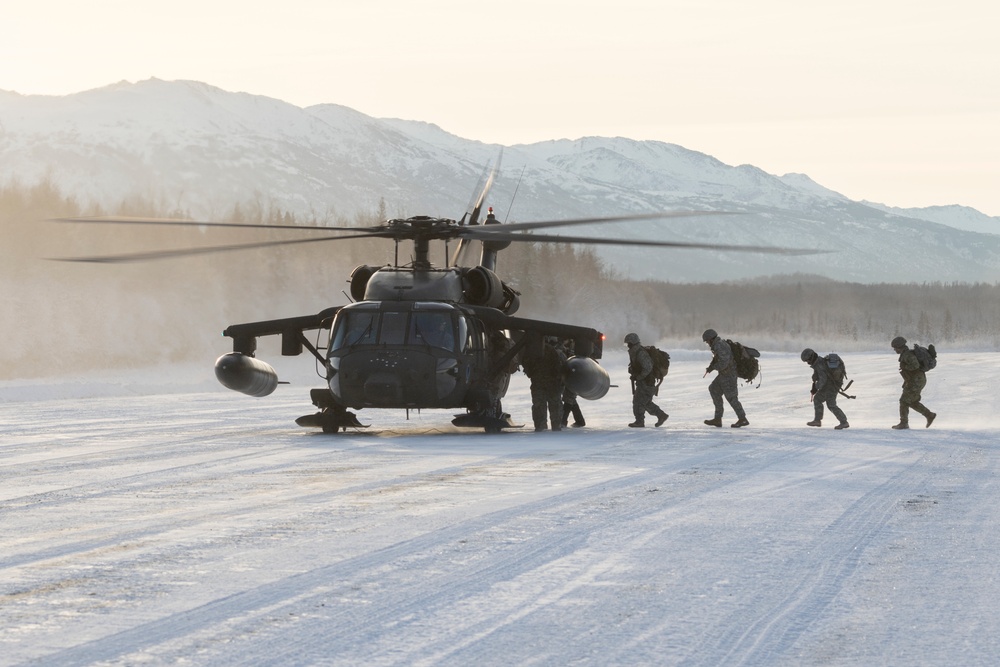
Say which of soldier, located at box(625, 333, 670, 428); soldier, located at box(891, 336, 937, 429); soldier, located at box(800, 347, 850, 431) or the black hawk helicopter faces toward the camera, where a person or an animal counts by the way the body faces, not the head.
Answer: the black hawk helicopter

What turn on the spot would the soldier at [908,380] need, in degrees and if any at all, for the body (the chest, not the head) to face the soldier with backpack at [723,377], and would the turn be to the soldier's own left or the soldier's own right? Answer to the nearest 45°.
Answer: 0° — they already face them

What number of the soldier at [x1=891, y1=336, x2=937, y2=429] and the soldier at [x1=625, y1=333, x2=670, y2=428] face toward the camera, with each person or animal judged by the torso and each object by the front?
0

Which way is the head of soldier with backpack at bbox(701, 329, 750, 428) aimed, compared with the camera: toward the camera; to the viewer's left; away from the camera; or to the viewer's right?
to the viewer's left

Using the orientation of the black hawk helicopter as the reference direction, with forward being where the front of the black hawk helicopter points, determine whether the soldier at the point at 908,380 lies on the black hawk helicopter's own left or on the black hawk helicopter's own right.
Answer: on the black hawk helicopter's own left

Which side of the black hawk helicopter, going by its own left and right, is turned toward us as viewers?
front

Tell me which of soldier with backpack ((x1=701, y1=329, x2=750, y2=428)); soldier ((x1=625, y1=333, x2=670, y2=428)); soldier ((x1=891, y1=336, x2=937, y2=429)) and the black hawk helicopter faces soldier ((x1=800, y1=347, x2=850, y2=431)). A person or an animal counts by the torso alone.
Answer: soldier ((x1=891, y1=336, x2=937, y2=429))

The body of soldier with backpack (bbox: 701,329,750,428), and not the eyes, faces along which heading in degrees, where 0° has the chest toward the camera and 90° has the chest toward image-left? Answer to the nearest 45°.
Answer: approximately 90°

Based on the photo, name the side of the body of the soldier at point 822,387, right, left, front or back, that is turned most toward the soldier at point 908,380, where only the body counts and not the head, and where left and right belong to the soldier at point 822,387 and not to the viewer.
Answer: back

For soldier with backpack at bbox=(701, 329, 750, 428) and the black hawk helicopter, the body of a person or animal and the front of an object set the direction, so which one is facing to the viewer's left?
the soldier with backpack

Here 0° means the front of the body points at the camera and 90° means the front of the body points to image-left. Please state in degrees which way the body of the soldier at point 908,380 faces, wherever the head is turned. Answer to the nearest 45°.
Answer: approximately 90°

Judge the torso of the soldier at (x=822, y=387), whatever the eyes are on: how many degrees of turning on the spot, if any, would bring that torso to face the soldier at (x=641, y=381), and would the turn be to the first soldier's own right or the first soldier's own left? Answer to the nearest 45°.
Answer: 0° — they already face them

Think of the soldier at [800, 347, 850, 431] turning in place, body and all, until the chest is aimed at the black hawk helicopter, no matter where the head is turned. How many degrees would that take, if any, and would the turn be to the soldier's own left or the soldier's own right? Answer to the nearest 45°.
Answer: approximately 45° to the soldier's own left

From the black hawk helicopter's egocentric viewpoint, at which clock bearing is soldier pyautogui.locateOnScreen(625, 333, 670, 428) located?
The soldier is roughly at 8 o'clock from the black hawk helicopter.

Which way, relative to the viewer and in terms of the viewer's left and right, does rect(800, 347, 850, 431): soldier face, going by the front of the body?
facing to the left of the viewer

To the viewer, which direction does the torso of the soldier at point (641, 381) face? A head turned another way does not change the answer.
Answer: to the viewer's left
